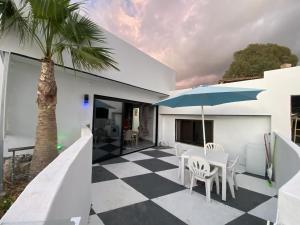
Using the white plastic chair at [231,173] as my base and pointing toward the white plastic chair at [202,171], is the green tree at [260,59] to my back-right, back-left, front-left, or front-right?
back-right

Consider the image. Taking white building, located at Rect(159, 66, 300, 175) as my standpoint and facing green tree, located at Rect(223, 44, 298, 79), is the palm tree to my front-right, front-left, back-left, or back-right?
back-left

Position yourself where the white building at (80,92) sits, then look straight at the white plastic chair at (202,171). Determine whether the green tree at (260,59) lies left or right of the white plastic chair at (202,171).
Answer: left

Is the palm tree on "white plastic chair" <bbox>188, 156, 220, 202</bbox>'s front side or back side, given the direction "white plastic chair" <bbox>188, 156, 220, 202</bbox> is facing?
on the back side

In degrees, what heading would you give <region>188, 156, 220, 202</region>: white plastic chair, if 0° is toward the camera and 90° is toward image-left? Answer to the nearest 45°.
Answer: approximately 225°
